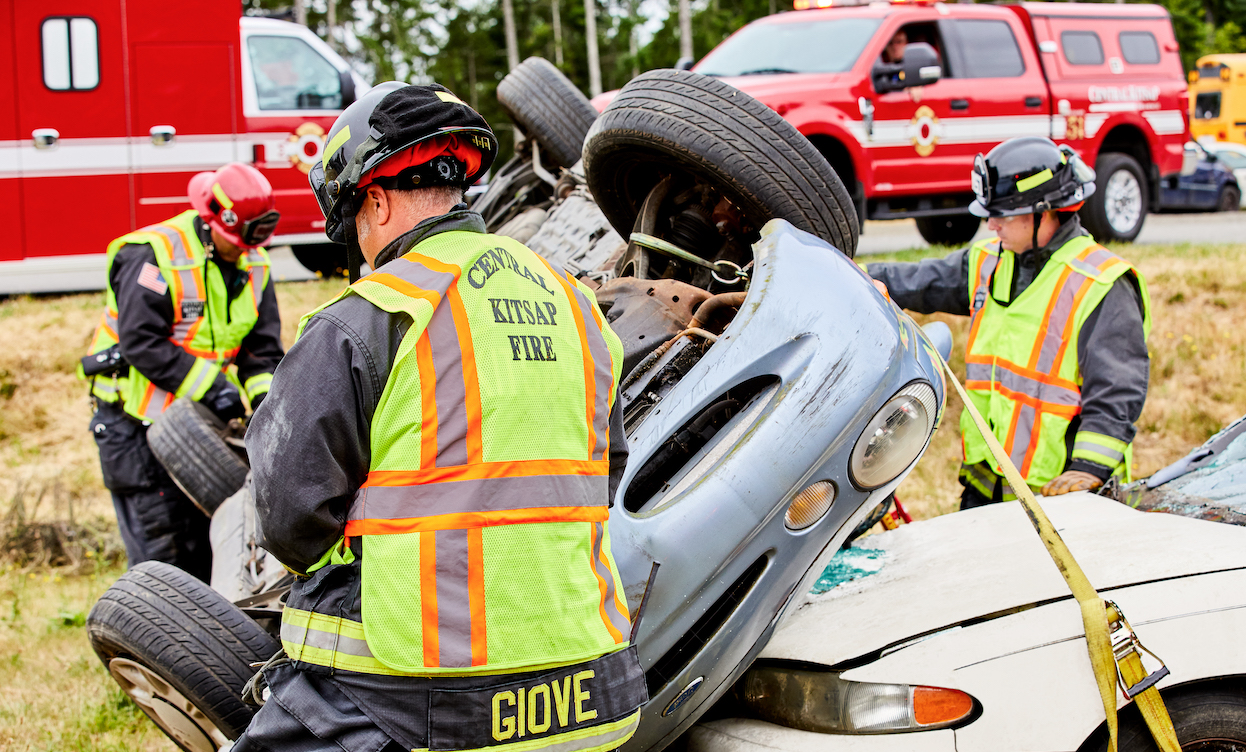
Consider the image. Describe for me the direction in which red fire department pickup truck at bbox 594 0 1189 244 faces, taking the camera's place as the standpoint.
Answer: facing the viewer and to the left of the viewer

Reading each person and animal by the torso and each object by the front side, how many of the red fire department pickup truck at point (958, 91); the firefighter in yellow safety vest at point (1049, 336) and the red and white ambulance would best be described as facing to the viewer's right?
1

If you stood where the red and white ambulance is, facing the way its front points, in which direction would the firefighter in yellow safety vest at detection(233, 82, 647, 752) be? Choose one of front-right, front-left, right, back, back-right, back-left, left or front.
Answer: right

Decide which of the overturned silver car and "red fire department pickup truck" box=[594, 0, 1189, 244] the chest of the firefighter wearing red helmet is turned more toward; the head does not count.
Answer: the overturned silver car

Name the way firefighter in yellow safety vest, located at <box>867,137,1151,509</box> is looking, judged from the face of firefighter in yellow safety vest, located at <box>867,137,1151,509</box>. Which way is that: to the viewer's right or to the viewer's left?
to the viewer's left

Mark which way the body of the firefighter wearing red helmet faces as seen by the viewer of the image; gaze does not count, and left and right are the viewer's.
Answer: facing the viewer and to the right of the viewer

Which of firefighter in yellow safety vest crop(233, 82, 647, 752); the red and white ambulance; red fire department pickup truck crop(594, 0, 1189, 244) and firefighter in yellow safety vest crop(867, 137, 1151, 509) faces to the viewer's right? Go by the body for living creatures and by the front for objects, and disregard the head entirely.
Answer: the red and white ambulance

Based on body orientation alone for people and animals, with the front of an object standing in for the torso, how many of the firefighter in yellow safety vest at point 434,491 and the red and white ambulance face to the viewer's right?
1

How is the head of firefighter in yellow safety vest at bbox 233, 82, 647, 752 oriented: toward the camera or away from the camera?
away from the camera

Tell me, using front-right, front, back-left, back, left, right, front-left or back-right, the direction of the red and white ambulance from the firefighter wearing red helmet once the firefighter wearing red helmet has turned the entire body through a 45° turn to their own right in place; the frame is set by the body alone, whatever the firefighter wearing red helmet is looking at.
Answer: back

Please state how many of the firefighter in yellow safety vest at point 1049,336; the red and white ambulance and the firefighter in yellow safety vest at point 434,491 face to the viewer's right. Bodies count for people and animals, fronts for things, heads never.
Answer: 1

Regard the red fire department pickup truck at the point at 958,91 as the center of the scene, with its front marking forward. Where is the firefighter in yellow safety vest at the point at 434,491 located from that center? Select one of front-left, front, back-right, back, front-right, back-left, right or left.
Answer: front-left

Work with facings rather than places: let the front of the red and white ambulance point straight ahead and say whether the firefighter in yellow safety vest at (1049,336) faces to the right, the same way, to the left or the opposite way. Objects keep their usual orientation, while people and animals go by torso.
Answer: the opposite way

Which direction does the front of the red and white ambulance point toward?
to the viewer's right

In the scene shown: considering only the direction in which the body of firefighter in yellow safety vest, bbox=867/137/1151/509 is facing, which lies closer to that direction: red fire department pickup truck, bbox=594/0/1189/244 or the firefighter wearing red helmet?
the firefighter wearing red helmet
